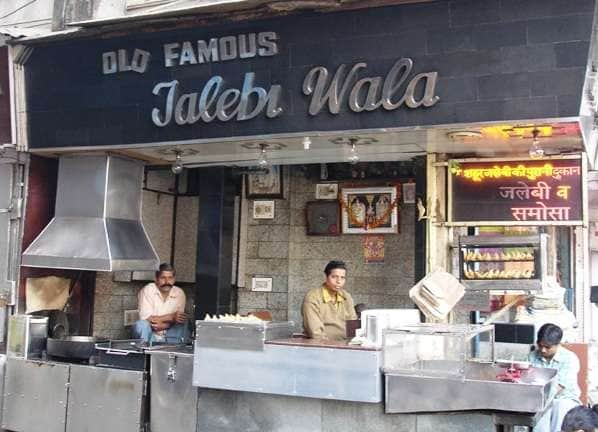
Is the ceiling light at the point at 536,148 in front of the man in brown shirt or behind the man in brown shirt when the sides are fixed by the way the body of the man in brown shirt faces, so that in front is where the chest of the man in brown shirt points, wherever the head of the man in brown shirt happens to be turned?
in front

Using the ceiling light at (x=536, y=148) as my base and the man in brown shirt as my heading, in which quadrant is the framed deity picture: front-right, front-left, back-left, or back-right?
front-right

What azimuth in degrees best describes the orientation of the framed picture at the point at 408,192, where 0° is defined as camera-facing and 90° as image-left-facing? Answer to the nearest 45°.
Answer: approximately 0°

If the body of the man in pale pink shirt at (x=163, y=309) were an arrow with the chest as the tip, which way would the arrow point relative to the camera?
toward the camera

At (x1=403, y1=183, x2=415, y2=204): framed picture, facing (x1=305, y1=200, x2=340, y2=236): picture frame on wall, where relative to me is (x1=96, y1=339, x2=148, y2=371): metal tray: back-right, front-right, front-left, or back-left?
front-left

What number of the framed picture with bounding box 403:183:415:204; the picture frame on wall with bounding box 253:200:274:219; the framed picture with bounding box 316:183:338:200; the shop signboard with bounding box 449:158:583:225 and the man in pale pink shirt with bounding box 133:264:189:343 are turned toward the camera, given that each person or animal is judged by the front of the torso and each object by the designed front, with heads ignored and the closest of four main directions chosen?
5

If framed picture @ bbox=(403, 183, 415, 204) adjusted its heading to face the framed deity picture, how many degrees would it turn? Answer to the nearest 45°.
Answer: approximately 90° to its right

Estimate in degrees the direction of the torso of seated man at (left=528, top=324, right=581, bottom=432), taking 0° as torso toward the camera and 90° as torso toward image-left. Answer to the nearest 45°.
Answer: approximately 45°

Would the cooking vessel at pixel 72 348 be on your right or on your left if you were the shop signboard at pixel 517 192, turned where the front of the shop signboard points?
on your right

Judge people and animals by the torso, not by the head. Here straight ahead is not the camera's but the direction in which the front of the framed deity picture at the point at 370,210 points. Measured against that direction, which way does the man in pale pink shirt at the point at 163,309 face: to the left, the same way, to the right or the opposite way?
the same way

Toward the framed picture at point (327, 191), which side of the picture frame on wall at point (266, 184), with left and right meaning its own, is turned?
left

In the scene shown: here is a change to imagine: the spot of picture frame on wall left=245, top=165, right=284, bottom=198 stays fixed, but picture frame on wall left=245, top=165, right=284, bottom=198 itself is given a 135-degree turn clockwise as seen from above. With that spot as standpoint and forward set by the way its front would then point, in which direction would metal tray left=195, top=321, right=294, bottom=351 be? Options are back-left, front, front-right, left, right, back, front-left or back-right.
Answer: back-left

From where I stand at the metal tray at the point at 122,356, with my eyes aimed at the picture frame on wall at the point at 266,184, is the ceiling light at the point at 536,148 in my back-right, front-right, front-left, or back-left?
front-right

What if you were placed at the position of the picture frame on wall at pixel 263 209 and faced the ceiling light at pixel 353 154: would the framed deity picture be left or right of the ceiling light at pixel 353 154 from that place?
left

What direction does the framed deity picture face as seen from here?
toward the camera

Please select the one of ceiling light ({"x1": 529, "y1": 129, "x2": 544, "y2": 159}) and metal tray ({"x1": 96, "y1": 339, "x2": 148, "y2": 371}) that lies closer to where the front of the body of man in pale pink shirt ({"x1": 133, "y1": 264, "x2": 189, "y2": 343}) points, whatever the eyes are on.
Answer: the metal tray

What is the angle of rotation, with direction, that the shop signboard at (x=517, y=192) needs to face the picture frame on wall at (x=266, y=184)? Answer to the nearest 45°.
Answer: approximately 90° to its right

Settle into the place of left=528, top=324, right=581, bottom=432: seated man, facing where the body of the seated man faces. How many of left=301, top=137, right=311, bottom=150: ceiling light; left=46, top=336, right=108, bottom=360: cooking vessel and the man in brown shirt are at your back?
0
